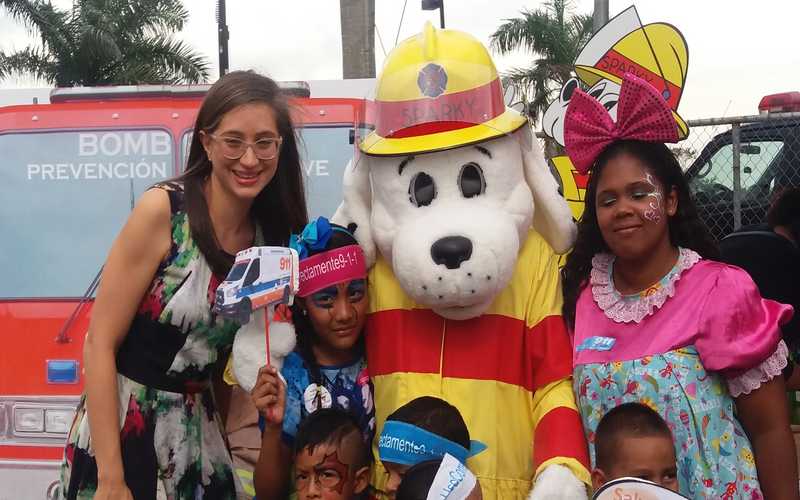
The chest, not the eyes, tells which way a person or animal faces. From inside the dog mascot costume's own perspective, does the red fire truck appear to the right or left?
on its right

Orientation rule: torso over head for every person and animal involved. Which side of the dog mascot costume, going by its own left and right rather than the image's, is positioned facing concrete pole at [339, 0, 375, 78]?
back

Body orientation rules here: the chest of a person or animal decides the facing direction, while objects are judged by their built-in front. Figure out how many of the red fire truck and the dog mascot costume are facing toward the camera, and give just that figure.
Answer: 2

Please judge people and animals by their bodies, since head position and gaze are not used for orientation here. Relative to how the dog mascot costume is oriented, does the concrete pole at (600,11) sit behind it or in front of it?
behind

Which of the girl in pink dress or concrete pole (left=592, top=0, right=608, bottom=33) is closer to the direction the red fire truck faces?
the girl in pink dress

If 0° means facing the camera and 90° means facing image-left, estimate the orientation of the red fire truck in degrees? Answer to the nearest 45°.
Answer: approximately 0°

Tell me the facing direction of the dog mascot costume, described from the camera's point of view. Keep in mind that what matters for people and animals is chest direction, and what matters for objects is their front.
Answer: facing the viewer

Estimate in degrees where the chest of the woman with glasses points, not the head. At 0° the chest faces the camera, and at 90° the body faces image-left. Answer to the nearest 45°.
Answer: approximately 315°

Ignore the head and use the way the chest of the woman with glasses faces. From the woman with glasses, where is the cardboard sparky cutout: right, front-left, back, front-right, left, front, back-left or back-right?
left

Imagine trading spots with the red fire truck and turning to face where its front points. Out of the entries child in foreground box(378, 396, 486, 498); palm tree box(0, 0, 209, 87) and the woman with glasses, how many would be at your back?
1

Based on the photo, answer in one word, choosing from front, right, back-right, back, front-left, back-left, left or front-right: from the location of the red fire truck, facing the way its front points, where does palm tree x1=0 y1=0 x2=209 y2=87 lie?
back
